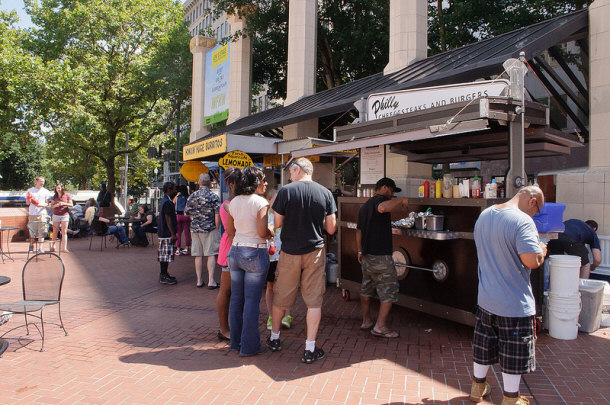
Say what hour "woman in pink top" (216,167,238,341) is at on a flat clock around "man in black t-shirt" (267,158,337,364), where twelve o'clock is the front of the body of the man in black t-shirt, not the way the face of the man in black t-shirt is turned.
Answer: The woman in pink top is roughly at 10 o'clock from the man in black t-shirt.

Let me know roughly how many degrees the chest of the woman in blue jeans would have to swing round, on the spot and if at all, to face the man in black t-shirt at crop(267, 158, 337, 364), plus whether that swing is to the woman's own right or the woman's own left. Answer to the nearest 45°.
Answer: approximately 45° to the woman's own right

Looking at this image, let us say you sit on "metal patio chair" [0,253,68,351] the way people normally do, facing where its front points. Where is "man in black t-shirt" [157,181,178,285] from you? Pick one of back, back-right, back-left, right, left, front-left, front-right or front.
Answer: back

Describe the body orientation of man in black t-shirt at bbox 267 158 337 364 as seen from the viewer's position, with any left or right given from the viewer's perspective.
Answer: facing away from the viewer

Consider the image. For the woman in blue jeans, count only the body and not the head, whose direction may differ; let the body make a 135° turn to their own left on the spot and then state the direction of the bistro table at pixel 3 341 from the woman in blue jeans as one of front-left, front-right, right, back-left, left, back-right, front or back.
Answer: front

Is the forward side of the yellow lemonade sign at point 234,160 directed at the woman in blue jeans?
yes

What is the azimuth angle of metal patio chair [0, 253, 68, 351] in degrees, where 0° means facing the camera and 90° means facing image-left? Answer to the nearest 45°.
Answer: approximately 45°

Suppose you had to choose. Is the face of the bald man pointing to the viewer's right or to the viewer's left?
to the viewer's right

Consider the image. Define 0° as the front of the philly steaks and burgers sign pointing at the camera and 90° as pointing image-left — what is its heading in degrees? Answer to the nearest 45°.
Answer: approximately 45°
